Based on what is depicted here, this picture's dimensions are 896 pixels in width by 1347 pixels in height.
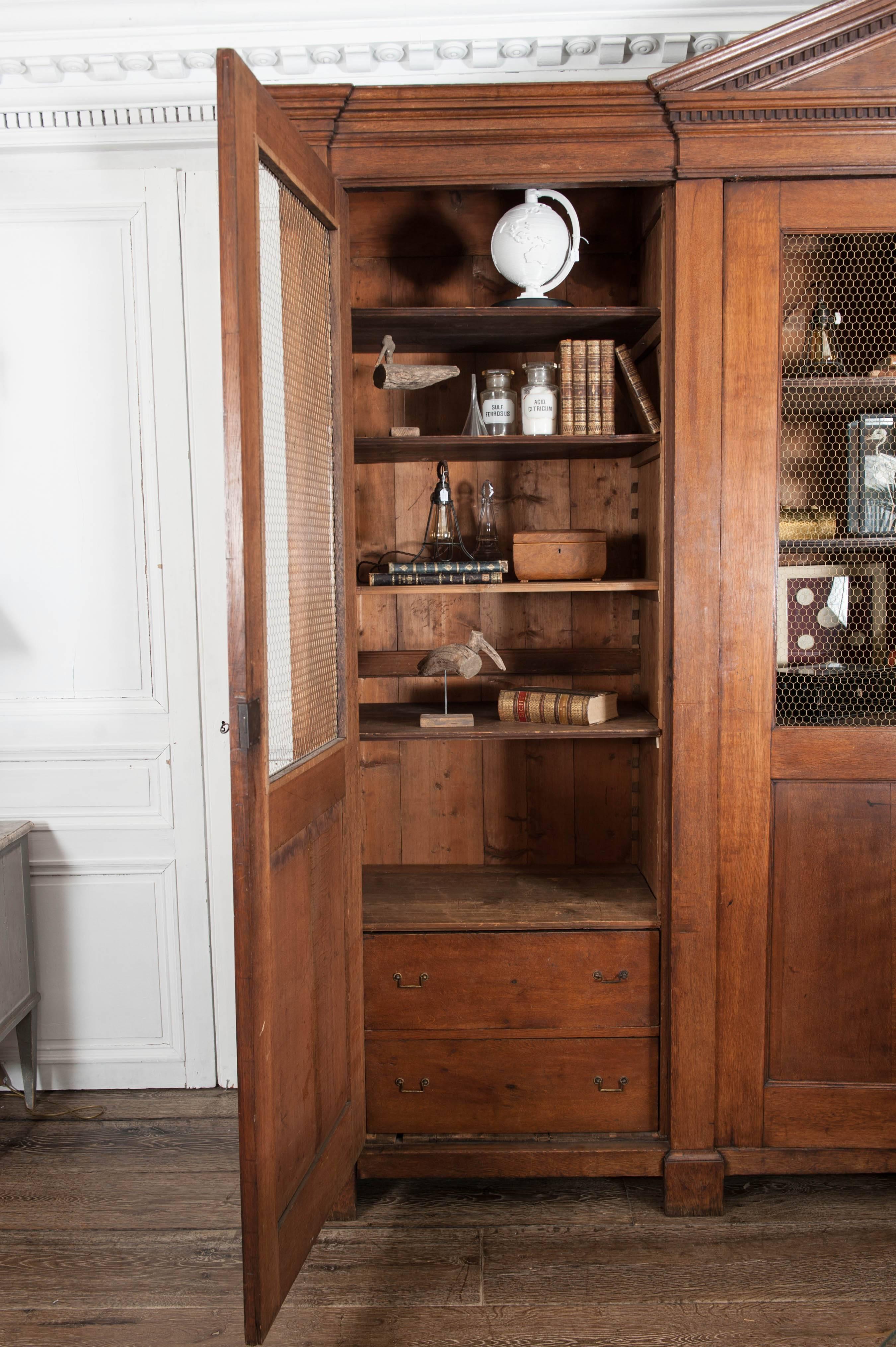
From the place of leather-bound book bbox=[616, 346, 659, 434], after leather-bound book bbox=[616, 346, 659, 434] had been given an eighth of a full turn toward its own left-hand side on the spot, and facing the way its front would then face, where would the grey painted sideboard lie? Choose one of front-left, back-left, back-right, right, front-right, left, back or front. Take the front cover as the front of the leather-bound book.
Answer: back-left

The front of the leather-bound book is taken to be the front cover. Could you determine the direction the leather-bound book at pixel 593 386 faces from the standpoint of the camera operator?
facing to the right of the viewer

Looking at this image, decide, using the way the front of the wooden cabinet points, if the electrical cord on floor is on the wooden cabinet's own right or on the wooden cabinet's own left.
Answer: on the wooden cabinet's own right

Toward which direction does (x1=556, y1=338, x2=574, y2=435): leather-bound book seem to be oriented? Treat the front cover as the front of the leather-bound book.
to the viewer's right

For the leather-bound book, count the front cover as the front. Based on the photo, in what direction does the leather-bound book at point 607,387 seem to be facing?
to the viewer's right

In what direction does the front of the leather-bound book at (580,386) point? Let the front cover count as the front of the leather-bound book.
to the viewer's right

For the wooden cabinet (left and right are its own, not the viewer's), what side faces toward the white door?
right

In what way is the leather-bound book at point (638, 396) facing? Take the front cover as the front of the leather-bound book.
to the viewer's right
